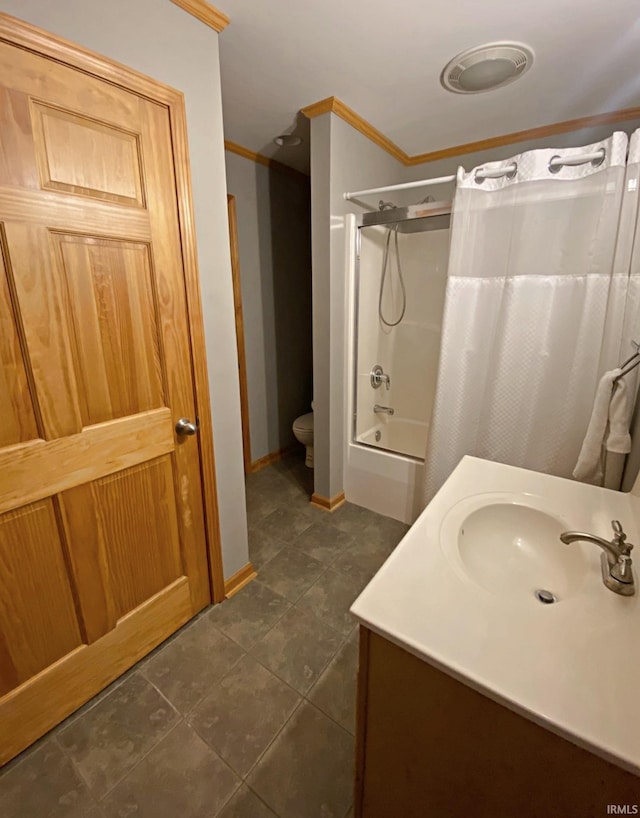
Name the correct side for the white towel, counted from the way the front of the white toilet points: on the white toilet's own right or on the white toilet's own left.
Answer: on the white toilet's own left

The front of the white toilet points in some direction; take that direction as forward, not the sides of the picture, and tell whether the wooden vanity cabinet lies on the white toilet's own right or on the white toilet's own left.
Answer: on the white toilet's own left

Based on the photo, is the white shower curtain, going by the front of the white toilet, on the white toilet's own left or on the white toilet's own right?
on the white toilet's own left
